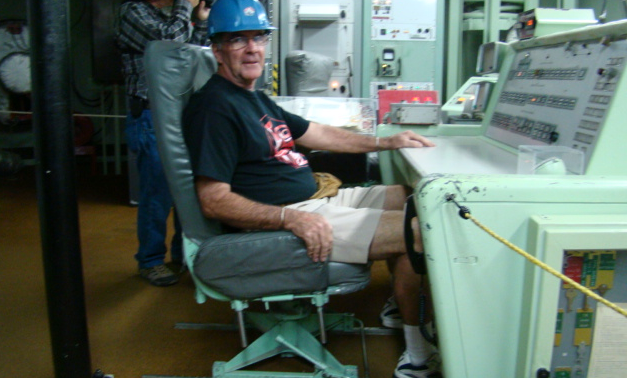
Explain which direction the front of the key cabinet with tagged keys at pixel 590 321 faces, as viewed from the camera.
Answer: facing the viewer

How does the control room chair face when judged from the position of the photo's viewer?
facing to the right of the viewer

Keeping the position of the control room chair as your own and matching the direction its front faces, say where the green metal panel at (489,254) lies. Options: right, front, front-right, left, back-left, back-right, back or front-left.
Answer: front-right

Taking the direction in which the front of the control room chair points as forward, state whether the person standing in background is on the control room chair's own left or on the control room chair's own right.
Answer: on the control room chair's own left

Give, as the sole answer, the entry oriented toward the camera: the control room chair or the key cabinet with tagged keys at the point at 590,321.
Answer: the key cabinet with tagged keys

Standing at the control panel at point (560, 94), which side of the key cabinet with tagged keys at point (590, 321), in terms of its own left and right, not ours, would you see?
back

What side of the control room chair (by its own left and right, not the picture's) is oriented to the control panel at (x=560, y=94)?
front

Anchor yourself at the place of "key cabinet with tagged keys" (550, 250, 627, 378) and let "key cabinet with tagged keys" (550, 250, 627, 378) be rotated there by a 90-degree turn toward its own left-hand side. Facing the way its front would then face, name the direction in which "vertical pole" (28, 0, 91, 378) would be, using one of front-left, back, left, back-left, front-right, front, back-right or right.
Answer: back

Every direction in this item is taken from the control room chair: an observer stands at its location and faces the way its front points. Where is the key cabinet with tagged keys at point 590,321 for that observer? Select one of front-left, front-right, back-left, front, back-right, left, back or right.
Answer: front-right

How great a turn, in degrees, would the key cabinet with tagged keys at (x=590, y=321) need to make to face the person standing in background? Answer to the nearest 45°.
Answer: approximately 135° to its right

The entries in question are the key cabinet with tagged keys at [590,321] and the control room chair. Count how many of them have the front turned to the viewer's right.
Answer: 1
